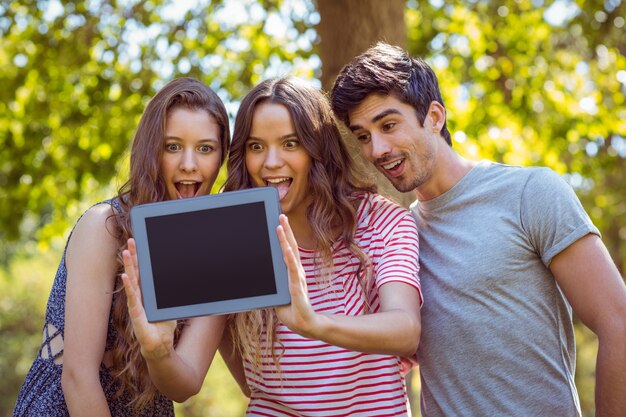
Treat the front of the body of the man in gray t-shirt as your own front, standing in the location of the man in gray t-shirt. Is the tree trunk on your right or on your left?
on your right

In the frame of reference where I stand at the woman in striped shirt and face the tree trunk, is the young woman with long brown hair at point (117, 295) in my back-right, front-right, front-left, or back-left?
back-left

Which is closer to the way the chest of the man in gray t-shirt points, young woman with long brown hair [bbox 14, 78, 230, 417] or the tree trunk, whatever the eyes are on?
the young woman with long brown hair

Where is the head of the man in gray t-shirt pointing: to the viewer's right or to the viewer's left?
to the viewer's left

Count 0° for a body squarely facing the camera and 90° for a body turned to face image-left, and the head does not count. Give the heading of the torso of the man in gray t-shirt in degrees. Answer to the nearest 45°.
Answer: approximately 45°

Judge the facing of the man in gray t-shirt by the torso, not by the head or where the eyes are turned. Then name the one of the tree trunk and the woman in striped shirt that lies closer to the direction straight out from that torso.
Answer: the woman in striped shirt

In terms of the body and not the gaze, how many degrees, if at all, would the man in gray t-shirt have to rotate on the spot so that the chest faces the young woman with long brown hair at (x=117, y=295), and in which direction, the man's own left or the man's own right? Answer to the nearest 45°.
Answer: approximately 45° to the man's own right
